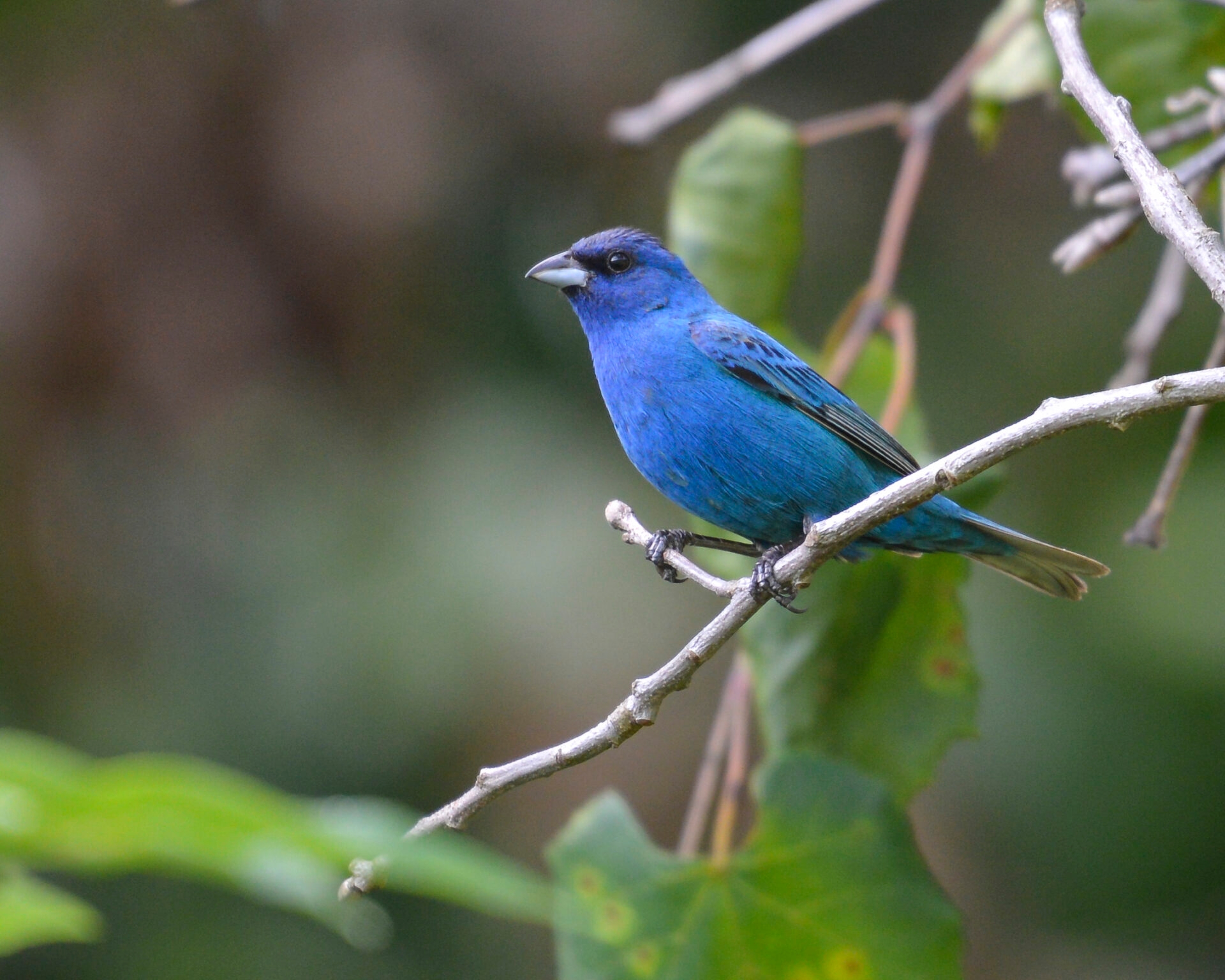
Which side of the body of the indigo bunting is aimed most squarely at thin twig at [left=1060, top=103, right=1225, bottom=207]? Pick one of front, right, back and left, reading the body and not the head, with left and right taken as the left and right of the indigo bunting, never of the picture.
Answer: back

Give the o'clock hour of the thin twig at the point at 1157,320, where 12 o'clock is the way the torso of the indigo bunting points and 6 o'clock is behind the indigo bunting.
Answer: The thin twig is roughly at 6 o'clock from the indigo bunting.

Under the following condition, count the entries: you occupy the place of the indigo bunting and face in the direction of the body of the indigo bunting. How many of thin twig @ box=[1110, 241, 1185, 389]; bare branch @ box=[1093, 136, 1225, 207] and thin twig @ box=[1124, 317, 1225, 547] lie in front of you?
0

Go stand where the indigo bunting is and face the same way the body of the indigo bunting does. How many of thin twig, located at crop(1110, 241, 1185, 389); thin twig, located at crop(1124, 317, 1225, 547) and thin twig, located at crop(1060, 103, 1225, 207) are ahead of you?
0

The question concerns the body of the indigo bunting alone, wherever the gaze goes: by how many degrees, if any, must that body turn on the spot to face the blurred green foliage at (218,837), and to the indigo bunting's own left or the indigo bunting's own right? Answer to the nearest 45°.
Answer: approximately 90° to the indigo bunting's own left

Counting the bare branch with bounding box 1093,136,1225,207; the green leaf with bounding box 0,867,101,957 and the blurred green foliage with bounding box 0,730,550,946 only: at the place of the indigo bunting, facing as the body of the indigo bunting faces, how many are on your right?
0

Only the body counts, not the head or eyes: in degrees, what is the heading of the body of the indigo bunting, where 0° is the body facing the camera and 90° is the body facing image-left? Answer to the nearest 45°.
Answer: approximately 90°
